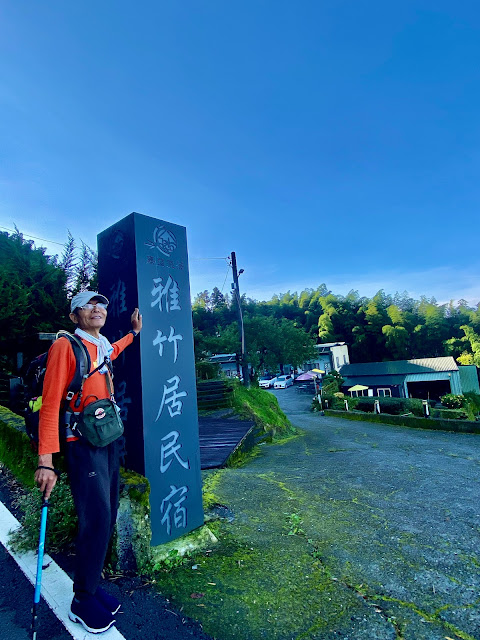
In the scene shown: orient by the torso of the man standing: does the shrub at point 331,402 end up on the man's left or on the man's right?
on the man's left

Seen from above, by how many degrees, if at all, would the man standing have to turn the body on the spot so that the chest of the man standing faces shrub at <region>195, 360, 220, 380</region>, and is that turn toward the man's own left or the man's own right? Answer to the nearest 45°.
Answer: approximately 135° to the man's own left

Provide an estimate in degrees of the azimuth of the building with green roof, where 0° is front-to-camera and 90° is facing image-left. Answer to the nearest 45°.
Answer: approximately 0°

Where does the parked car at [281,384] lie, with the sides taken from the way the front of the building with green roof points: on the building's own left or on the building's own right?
on the building's own right

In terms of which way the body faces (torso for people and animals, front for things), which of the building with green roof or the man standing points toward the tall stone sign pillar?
the building with green roof

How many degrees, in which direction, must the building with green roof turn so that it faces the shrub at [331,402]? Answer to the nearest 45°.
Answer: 0° — it already faces it

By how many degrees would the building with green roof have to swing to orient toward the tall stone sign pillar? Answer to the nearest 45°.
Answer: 0° — it already faces it

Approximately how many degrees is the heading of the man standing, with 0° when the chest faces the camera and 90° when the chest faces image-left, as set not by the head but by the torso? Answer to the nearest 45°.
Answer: approximately 315°

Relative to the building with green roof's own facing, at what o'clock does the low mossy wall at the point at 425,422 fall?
The low mossy wall is roughly at 12 o'clock from the building with green roof.
